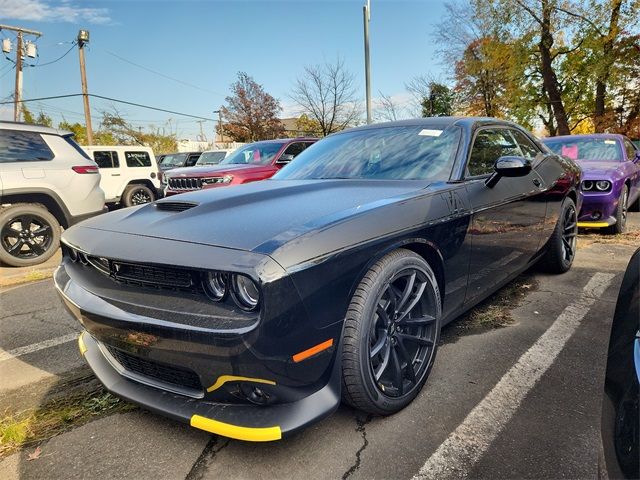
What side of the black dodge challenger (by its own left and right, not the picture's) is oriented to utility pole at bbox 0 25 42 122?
right

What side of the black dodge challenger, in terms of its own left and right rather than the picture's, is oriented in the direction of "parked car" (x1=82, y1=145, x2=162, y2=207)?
right

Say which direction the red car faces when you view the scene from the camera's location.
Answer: facing the viewer and to the left of the viewer

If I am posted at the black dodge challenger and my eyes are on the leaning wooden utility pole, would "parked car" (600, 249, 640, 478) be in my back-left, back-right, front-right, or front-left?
back-right

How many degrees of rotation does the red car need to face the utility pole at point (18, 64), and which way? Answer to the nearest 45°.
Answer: approximately 90° to its right

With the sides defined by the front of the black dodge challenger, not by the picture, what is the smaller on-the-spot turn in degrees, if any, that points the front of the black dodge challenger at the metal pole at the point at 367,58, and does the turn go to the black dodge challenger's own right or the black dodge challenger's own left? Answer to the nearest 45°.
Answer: approximately 135° to the black dodge challenger's own right

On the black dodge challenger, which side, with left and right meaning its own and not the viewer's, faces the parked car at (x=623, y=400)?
left

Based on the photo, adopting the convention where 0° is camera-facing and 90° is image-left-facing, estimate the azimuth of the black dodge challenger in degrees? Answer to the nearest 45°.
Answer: approximately 45°

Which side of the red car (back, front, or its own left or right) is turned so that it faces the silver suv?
front
